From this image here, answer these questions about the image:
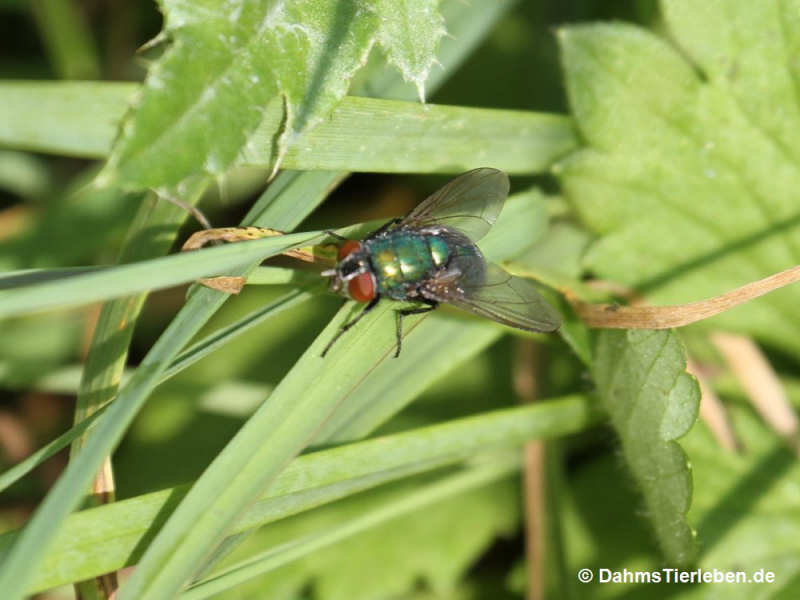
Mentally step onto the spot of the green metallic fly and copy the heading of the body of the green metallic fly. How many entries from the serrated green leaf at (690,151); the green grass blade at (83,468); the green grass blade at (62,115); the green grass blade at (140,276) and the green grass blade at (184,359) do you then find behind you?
1

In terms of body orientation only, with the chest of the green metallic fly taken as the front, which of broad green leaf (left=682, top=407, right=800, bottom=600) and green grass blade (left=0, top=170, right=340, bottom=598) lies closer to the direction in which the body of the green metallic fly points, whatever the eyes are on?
the green grass blade

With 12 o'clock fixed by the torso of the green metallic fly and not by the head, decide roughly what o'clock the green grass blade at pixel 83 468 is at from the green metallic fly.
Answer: The green grass blade is roughly at 11 o'clock from the green metallic fly.

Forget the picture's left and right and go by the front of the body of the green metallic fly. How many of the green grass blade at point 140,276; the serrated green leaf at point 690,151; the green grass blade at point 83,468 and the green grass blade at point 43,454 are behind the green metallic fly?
1

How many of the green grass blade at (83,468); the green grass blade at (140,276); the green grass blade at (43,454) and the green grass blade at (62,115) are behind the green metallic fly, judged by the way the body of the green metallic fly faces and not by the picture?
0

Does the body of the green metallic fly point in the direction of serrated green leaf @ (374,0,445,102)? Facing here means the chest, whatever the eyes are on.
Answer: no

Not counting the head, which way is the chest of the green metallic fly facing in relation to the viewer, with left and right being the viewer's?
facing to the left of the viewer

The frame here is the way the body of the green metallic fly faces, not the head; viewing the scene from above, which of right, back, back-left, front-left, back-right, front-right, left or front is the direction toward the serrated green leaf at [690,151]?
back

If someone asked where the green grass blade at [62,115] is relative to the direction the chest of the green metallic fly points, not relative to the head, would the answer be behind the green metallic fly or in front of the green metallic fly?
in front

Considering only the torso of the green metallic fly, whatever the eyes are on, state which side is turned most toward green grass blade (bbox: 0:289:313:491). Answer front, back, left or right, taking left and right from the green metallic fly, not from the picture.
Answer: front
